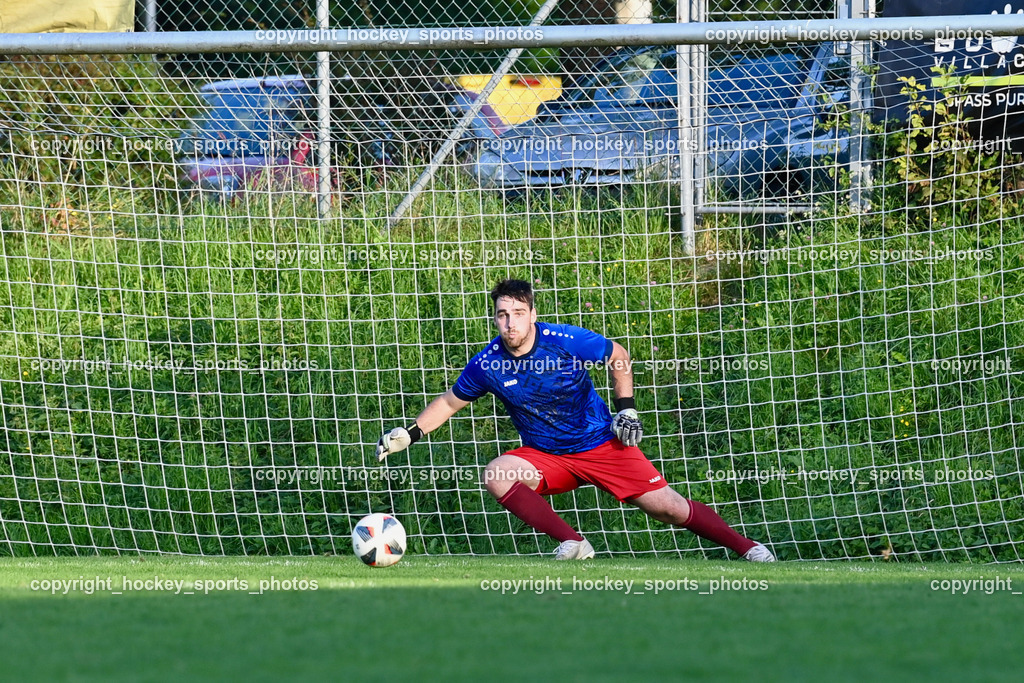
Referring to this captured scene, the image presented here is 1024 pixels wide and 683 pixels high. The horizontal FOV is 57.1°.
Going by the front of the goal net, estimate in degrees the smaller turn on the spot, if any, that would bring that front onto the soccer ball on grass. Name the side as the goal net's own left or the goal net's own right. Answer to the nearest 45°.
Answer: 0° — it already faces it

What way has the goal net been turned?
toward the camera

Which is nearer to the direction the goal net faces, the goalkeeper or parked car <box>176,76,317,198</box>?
the goalkeeper

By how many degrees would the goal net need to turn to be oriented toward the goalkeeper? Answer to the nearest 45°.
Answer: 0° — it already faces them

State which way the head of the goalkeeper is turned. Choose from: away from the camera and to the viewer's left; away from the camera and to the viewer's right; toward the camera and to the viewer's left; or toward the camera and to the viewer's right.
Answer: toward the camera and to the viewer's left

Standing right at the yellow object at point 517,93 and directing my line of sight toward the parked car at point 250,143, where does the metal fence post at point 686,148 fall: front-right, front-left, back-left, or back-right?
back-left
